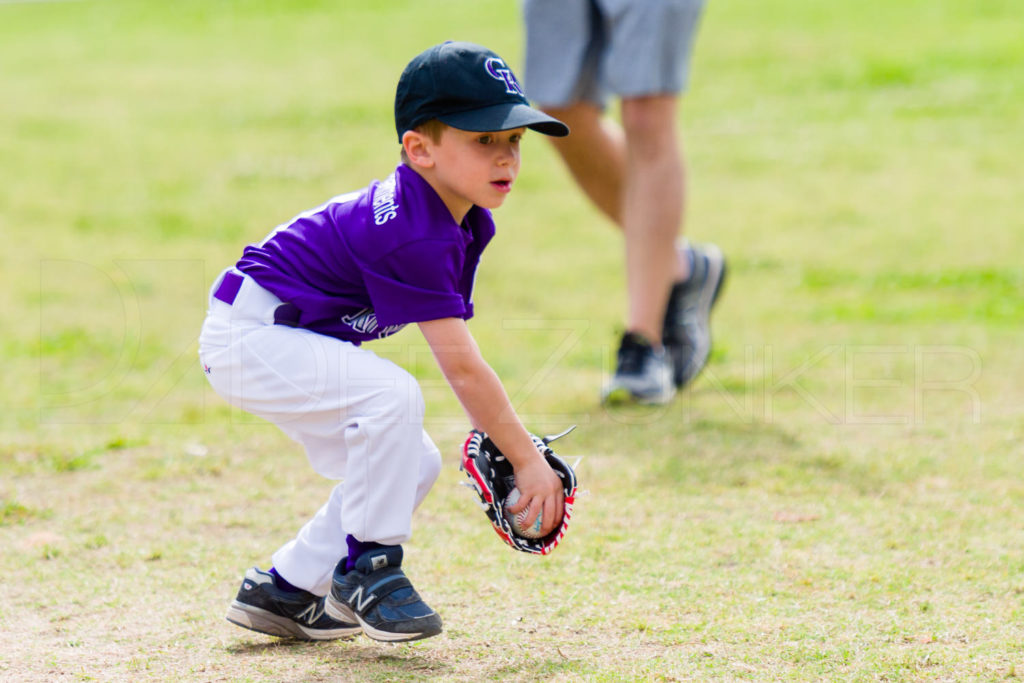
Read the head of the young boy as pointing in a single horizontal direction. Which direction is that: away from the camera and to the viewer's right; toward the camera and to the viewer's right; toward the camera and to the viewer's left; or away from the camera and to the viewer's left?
toward the camera and to the viewer's right

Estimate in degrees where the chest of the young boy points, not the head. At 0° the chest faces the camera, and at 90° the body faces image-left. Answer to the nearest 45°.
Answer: approximately 270°
